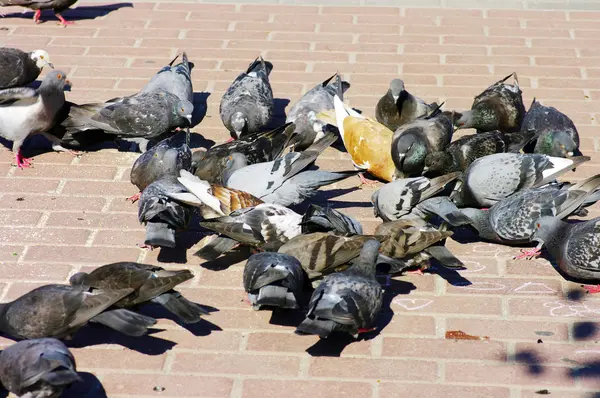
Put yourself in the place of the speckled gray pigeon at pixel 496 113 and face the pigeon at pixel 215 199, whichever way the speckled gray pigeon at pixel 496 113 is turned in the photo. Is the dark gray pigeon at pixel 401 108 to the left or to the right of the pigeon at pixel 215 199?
right

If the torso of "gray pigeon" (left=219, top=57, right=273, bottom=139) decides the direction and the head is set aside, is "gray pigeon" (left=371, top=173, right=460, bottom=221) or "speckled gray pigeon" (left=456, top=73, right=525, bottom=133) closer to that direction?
the gray pigeon

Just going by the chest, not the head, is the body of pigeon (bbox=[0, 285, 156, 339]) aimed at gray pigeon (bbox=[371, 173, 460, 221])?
no

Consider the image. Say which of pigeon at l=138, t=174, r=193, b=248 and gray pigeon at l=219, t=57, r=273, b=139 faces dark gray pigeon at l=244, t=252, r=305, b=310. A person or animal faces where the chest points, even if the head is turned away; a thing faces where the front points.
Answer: the gray pigeon

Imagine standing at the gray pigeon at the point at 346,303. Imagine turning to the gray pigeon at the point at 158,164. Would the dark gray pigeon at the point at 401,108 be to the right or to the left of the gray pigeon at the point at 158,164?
right

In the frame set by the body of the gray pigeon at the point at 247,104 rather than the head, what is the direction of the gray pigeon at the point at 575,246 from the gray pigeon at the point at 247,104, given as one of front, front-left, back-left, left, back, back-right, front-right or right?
front-left

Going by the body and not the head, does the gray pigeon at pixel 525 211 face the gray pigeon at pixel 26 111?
yes

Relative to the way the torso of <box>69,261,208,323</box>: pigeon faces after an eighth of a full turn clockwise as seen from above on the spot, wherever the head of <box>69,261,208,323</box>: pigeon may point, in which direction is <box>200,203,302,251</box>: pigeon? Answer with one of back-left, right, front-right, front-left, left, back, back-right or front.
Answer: right

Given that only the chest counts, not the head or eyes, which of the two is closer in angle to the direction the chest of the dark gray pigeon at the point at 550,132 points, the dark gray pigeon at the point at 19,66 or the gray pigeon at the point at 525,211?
the gray pigeon

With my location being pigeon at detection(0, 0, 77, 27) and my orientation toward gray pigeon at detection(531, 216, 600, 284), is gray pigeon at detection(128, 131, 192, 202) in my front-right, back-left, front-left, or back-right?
front-right

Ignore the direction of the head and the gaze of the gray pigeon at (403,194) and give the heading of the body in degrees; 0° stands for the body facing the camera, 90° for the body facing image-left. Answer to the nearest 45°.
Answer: approximately 90°

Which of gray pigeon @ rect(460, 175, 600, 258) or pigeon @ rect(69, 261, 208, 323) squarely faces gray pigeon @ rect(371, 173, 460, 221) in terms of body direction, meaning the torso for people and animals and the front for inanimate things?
gray pigeon @ rect(460, 175, 600, 258)

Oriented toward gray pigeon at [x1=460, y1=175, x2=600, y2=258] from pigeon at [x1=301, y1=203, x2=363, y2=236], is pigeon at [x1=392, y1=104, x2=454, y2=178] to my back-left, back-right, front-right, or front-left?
front-left
